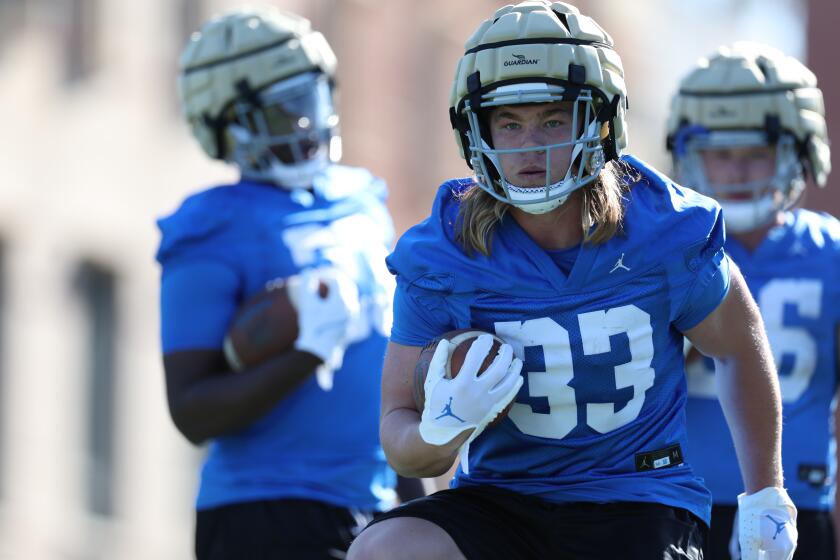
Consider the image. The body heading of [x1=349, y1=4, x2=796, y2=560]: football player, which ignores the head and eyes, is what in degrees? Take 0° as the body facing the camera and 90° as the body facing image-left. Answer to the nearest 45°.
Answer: approximately 0°

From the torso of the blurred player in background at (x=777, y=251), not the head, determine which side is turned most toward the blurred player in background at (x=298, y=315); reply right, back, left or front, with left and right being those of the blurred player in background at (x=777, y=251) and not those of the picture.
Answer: right

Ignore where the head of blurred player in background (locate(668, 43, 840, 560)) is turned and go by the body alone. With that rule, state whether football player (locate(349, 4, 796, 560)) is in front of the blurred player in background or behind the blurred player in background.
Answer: in front

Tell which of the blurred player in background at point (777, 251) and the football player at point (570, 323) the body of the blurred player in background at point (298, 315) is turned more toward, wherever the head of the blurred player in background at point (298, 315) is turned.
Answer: the football player

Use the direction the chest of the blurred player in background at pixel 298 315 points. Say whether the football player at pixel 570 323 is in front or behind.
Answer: in front

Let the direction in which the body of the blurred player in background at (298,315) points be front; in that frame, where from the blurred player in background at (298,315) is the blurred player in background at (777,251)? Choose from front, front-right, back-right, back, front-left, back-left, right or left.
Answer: front-left

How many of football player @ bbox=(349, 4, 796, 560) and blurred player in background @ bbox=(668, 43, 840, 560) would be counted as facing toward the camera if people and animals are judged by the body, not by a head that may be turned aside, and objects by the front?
2

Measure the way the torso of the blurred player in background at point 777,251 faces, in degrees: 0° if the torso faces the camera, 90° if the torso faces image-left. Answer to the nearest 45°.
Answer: approximately 0°
